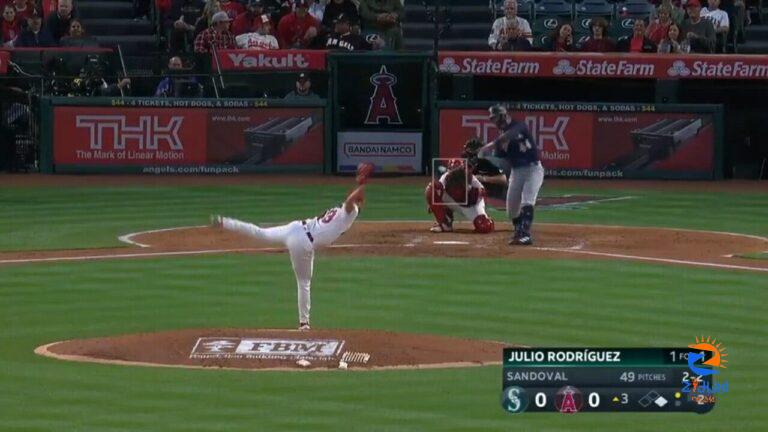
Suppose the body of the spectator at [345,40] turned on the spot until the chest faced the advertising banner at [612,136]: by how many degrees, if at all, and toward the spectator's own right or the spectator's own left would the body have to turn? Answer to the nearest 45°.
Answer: approximately 90° to the spectator's own left

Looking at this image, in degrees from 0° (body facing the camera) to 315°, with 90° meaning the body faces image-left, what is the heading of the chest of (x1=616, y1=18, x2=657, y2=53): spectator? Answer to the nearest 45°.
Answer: approximately 0°

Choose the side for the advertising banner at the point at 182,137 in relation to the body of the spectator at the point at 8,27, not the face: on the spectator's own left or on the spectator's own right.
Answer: on the spectator's own left

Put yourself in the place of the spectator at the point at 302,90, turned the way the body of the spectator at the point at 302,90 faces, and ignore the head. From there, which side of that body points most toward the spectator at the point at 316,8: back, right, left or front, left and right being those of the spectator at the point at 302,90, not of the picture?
back

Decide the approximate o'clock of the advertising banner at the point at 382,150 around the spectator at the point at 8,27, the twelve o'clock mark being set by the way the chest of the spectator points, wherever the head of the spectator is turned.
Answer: The advertising banner is roughly at 10 o'clock from the spectator.

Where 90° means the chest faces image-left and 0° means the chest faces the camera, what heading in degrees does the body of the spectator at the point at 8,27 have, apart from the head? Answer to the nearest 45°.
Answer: approximately 0°

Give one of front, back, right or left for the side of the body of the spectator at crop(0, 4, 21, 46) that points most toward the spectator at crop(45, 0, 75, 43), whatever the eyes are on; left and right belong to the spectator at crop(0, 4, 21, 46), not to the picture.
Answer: left
